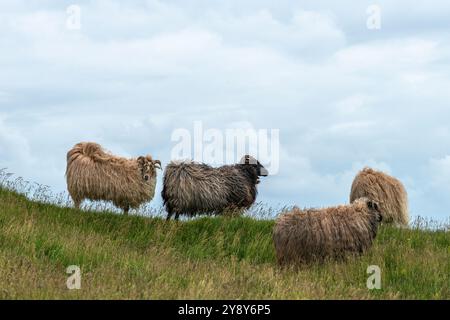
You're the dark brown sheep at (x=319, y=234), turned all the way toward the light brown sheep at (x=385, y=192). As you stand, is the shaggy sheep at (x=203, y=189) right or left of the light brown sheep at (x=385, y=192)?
left

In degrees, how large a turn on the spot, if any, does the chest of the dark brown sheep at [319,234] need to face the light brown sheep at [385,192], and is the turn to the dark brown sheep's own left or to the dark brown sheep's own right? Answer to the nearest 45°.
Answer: approximately 90° to the dark brown sheep's own left

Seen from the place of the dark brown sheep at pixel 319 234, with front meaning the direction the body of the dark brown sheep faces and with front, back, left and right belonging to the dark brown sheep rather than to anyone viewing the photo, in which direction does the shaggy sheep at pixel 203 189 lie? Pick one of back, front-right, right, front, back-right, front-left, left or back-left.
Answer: back-left

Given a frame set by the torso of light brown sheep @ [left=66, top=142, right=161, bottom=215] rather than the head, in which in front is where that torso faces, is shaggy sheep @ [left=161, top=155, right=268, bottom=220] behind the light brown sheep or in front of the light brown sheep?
in front

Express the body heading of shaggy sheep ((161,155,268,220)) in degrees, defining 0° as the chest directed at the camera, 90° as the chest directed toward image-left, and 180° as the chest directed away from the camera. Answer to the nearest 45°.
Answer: approximately 270°

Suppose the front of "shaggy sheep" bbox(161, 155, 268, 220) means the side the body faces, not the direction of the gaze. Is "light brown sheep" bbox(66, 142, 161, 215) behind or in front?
behind

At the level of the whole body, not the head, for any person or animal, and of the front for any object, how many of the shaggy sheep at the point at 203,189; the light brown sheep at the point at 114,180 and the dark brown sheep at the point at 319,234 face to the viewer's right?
3

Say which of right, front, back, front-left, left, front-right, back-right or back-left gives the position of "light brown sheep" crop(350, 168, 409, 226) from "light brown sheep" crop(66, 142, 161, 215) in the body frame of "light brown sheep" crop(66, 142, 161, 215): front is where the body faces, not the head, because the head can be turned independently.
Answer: front

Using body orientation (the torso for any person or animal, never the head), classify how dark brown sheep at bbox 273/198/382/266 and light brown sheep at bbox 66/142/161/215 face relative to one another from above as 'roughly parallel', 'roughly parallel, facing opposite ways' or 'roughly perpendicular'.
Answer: roughly parallel

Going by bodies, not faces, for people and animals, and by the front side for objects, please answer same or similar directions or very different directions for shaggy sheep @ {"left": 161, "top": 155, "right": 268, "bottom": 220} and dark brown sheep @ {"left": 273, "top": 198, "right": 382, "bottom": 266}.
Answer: same or similar directions

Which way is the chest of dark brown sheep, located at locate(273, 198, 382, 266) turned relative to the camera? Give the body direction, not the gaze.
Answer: to the viewer's right

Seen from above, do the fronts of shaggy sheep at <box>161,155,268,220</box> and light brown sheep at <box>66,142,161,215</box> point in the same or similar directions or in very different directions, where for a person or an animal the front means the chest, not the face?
same or similar directions

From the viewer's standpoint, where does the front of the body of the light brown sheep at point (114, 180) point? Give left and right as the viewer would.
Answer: facing to the right of the viewer
